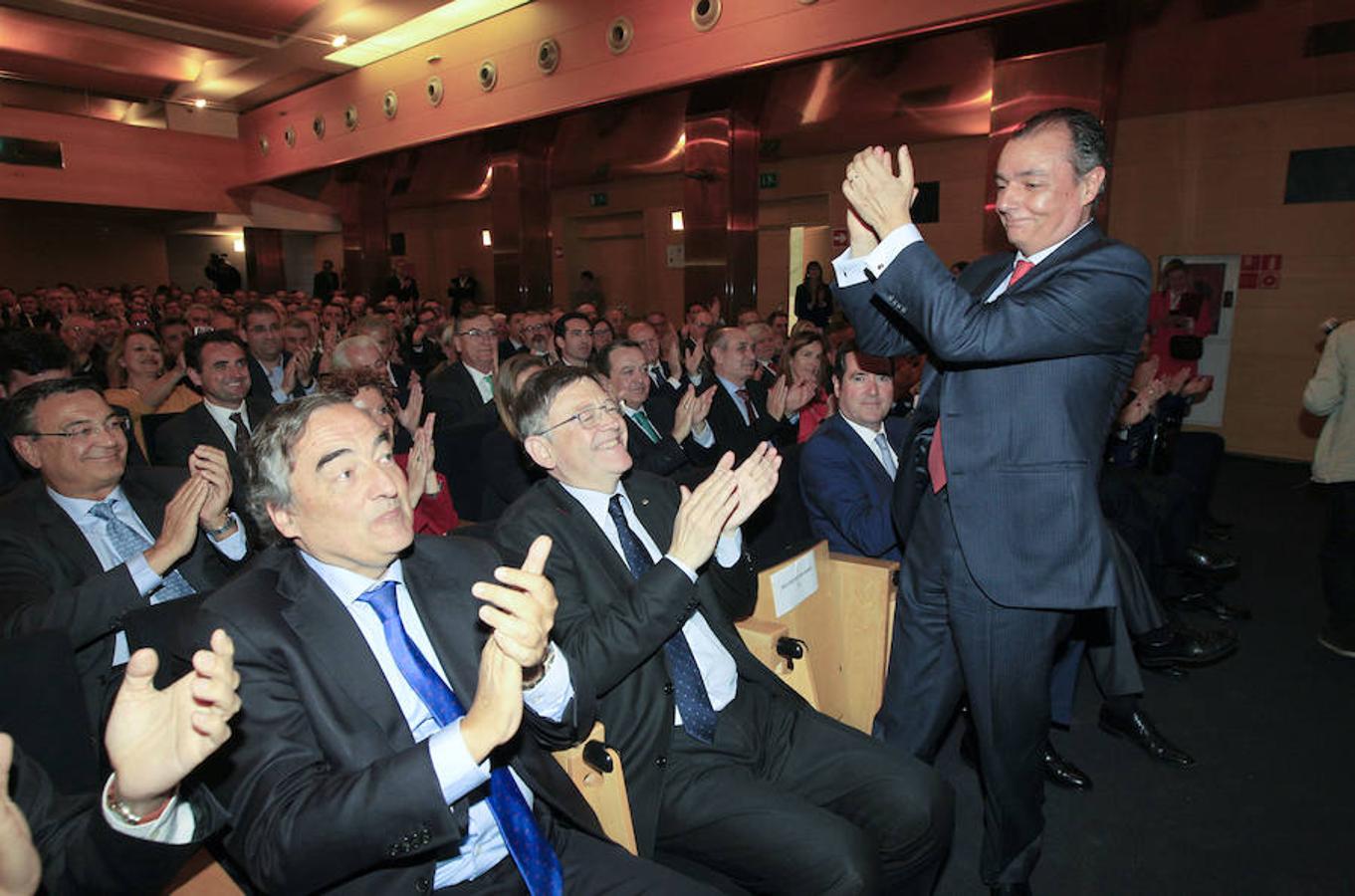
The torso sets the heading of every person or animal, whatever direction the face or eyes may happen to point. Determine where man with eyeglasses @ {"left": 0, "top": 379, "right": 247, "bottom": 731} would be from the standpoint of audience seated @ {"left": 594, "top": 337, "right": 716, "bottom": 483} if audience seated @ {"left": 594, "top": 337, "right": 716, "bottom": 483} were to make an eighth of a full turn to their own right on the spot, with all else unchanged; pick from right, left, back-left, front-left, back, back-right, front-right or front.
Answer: front-right

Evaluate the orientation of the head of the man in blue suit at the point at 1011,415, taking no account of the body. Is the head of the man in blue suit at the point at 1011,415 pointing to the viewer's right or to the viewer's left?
to the viewer's left

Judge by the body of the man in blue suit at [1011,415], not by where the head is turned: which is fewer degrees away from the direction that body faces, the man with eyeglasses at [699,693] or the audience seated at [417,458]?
the man with eyeglasses

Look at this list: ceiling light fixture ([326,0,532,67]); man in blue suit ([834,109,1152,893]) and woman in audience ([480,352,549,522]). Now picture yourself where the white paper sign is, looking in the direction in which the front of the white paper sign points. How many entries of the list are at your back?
2

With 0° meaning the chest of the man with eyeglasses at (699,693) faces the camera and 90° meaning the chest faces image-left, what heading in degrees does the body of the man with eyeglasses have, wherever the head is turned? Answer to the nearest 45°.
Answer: approximately 315°

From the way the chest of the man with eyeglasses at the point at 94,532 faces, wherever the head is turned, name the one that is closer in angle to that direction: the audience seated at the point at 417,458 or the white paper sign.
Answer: the white paper sign

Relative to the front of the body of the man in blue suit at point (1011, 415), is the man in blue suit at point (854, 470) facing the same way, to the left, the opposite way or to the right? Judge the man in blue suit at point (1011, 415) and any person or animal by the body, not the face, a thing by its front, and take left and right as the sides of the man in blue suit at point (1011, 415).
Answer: to the left

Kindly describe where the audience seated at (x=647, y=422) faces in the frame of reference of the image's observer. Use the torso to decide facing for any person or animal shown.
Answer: facing the viewer and to the right of the viewer

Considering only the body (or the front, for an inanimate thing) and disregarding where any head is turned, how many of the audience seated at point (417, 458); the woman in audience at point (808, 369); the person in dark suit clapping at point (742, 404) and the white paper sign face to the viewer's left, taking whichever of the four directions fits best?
0

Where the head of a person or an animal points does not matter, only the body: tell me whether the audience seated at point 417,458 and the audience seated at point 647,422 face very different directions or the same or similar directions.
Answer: same or similar directions

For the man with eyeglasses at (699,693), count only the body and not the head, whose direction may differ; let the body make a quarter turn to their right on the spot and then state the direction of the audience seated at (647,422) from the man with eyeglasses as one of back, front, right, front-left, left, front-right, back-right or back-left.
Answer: back-right

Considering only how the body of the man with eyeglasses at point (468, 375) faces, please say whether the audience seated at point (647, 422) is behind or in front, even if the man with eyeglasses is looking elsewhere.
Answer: in front

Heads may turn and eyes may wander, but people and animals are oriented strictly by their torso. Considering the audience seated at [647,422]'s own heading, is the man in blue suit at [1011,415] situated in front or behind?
in front

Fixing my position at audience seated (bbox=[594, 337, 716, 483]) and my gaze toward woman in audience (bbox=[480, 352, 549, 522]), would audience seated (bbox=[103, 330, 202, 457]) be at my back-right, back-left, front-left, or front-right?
front-right

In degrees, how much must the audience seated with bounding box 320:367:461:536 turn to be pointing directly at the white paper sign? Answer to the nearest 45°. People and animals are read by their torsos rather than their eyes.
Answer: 0° — they already face it

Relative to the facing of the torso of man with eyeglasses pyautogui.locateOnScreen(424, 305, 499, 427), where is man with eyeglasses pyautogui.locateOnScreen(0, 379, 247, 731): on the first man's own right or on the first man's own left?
on the first man's own right

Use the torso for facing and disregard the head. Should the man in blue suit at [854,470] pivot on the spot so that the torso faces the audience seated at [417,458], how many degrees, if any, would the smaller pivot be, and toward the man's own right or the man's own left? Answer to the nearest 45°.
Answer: approximately 135° to the man's own right
